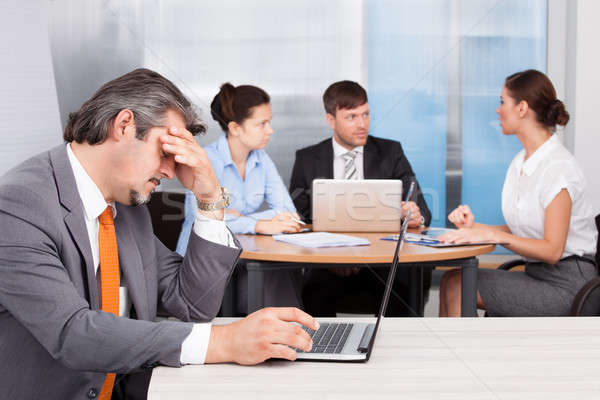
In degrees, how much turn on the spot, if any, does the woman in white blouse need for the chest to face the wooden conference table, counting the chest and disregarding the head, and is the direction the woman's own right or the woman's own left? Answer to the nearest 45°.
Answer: approximately 45° to the woman's own left

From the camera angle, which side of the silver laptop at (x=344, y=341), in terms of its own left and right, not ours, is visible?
left

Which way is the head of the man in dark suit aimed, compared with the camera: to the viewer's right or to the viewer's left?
to the viewer's right

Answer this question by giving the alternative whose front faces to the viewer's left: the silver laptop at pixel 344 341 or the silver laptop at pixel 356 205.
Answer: the silver laptop at pixel 344 341

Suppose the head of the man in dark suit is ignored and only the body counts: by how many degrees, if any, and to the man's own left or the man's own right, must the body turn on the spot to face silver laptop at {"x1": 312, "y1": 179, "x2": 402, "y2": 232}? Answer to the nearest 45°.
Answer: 0° — they already face it

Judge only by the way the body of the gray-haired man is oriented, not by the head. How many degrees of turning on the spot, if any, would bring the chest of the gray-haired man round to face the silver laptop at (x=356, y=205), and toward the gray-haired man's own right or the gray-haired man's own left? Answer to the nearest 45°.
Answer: approximately 90° to the gray-haired man's own left

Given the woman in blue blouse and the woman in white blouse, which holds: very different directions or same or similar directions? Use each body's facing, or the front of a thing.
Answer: very different directions

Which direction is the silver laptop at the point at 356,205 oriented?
away from the camera
